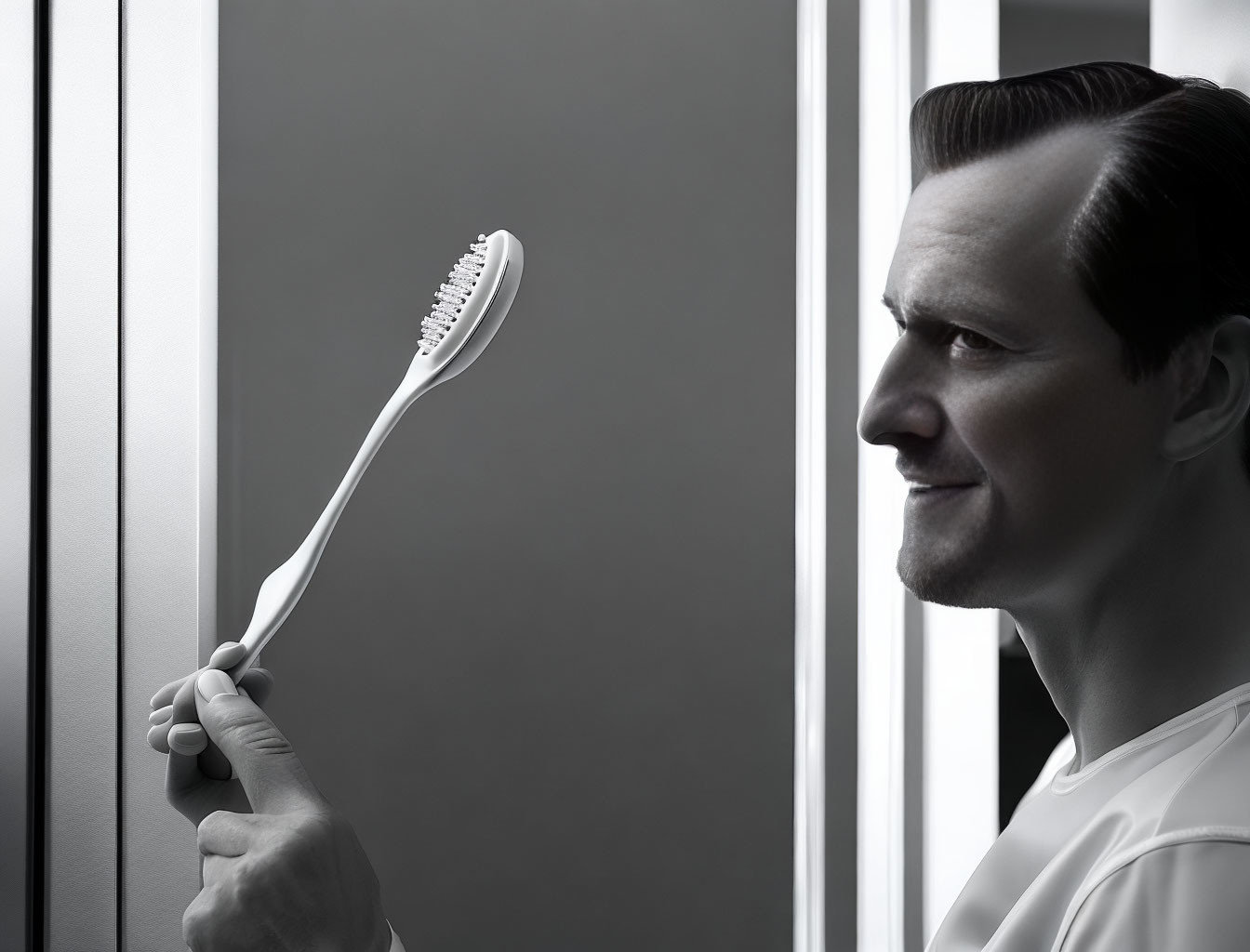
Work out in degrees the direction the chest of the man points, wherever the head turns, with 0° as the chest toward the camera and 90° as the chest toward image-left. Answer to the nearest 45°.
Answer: approximately 90°
